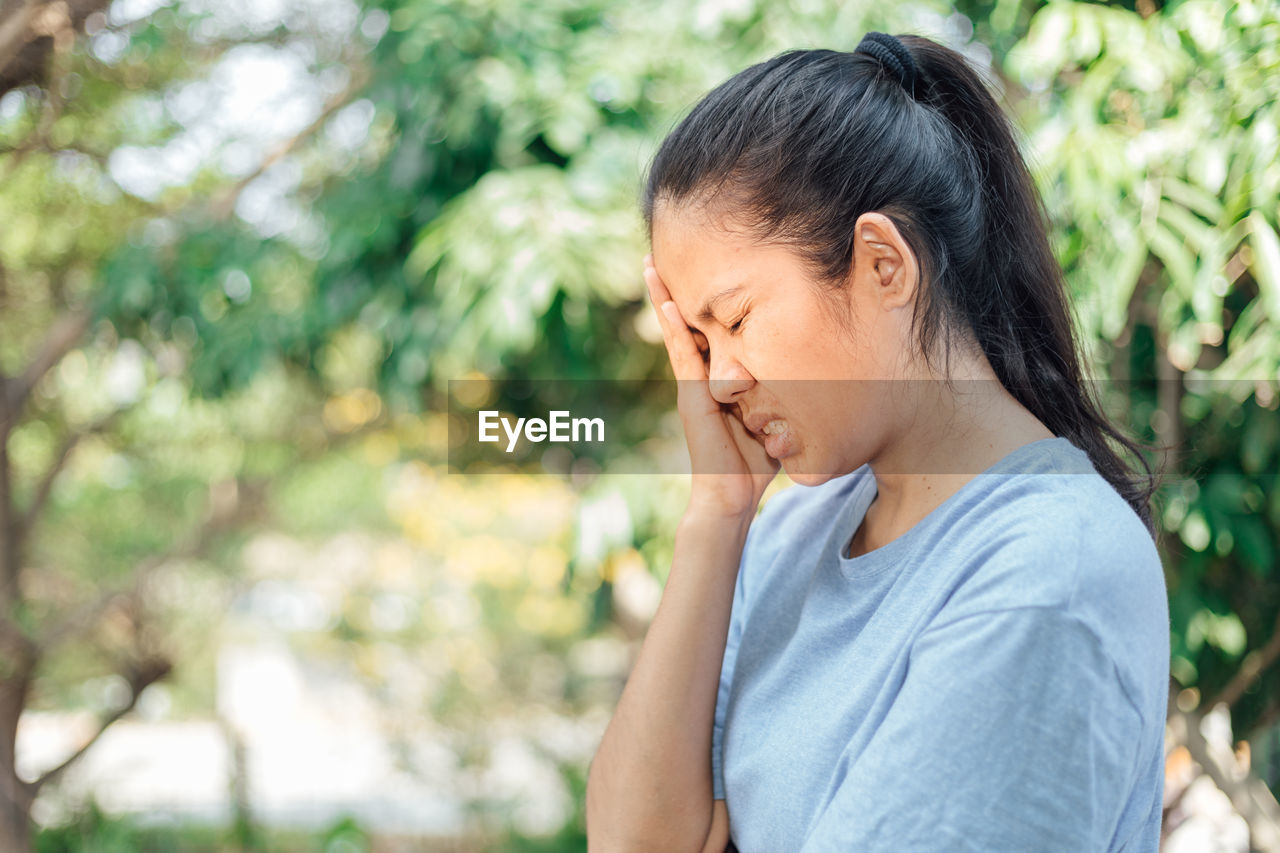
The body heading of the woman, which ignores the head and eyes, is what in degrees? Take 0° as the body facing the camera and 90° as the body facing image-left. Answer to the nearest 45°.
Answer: approximately 45°

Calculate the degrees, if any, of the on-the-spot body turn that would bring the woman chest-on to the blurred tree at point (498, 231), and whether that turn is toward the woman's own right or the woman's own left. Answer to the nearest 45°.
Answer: approximately 90° to the woman's own right

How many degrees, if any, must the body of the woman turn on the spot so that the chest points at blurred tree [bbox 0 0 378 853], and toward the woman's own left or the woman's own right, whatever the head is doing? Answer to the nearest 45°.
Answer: approximately 90° to the woman's own right
